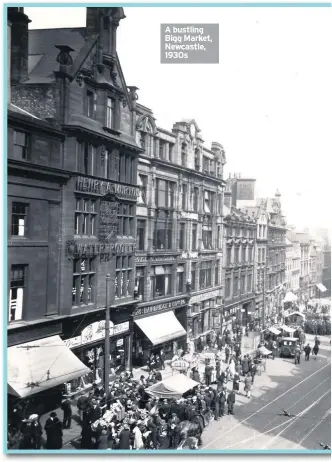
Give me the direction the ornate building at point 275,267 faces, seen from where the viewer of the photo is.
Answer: facing the viewer and to the right of the viewer

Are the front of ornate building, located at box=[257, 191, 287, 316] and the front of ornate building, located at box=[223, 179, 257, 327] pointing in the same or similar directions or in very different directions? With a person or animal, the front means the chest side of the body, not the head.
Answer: same or similar directions

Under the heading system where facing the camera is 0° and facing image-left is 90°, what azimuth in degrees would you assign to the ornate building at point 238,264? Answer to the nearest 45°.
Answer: approximately 315°
